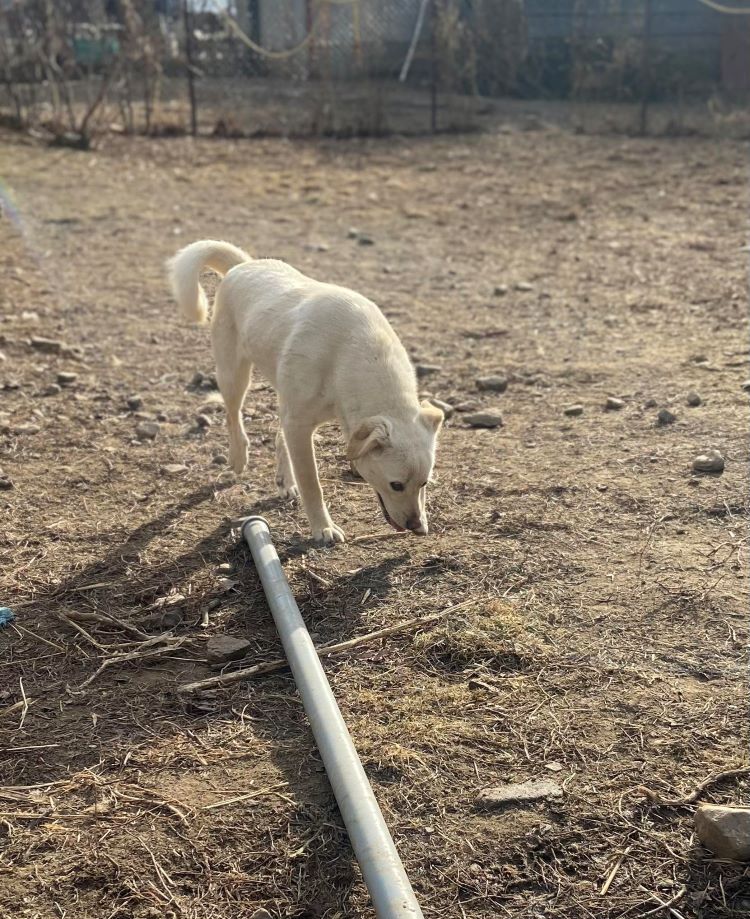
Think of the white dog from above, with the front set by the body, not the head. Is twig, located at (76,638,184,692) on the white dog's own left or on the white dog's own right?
on the white dog's own right

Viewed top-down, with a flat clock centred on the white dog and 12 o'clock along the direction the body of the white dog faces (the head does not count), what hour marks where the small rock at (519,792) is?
The small rock is roughly at 1 o'clock from the white dog.

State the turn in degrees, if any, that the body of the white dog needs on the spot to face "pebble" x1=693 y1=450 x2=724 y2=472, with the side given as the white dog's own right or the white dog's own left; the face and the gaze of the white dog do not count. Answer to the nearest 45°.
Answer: approximately 45° to the white dog's own left

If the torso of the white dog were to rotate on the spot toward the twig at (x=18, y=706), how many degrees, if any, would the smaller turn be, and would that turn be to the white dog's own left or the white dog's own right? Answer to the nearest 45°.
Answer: approximately 90° to the white dog's own right

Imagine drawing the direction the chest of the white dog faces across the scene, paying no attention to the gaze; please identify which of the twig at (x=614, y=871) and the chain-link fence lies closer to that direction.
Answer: the twig

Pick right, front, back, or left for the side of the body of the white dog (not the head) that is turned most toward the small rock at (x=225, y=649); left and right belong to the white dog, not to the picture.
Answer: right

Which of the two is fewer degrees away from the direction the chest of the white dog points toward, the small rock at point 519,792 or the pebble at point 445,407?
the small rock

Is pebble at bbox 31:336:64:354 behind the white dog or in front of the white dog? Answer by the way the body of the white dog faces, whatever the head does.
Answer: behind

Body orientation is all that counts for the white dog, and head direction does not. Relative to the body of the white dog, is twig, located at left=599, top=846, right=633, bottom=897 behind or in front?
in front

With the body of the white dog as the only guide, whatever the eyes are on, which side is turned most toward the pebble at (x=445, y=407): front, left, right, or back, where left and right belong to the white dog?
left

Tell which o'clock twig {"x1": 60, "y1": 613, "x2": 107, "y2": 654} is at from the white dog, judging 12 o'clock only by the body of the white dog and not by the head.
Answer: The twig is roughly at 3 o'clock from the white dog.

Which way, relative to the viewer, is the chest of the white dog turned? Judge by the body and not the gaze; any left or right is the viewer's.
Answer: facing the viewer and to the right of the viewer

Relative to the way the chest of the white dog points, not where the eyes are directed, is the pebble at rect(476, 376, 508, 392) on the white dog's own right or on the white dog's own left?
on the white dog's own left

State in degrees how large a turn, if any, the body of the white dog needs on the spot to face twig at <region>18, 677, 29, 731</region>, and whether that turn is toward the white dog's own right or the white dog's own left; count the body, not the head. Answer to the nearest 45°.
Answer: approximately 90° to the white dog's own right

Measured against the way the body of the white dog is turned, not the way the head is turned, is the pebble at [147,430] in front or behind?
behind
